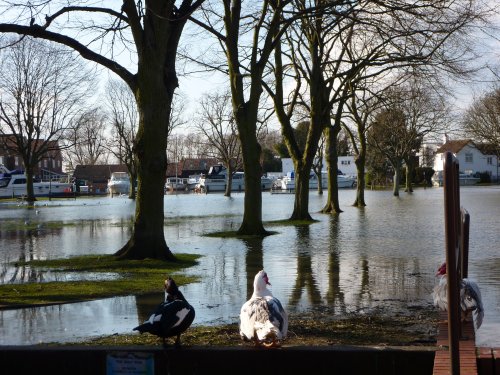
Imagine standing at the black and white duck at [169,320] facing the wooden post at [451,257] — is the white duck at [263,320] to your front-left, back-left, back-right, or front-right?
front-left

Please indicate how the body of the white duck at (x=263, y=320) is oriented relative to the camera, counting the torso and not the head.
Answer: away from the camera

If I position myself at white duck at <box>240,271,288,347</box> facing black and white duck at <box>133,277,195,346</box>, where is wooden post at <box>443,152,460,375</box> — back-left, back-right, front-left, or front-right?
back-left

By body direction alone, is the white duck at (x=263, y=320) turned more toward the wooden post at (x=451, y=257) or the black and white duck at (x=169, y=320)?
the black and white duck

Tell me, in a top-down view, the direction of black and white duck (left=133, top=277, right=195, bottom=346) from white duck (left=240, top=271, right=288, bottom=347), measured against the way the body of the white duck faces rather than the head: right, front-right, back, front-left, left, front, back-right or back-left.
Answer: left

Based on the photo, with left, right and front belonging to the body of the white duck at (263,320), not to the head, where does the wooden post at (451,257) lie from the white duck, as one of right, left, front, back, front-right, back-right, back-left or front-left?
back-right
